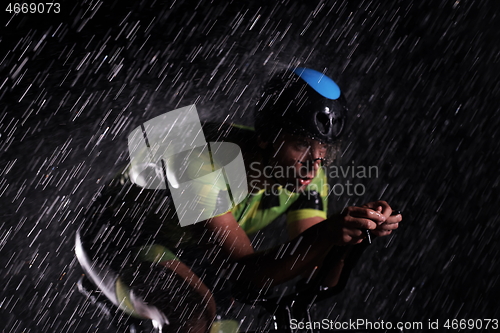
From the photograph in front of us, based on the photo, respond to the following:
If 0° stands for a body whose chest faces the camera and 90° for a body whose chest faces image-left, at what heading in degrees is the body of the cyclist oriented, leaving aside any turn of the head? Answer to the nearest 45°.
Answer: approximately 315°

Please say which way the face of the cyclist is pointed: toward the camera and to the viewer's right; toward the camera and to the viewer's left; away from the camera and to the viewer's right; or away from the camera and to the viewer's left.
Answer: toward the camera and to the viewer's right
